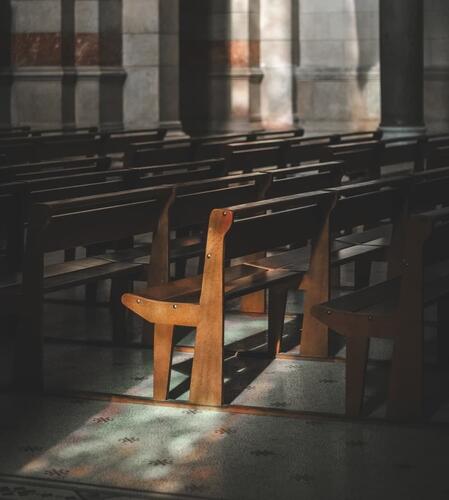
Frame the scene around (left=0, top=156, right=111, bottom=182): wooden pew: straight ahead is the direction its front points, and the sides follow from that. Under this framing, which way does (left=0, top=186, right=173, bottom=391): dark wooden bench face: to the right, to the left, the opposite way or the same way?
the same way

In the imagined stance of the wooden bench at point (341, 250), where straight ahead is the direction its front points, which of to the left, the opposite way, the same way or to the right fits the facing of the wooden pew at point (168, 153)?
the same way

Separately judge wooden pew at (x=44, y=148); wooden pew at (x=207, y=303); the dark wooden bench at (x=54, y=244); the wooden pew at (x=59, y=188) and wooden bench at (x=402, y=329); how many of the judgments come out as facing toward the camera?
0

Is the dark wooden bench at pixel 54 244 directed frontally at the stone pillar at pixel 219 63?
no

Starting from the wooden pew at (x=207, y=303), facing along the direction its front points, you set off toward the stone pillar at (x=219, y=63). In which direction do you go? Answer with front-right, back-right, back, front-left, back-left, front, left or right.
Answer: front-right

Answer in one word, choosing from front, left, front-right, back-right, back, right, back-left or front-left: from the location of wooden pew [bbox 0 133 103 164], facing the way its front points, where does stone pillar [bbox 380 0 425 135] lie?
right

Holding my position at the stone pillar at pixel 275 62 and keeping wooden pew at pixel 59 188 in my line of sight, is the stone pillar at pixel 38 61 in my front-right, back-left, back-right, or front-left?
front-right

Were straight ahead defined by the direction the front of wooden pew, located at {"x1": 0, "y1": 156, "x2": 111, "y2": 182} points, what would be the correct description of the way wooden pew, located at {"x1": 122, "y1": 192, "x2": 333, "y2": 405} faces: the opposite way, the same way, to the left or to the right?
the same way
